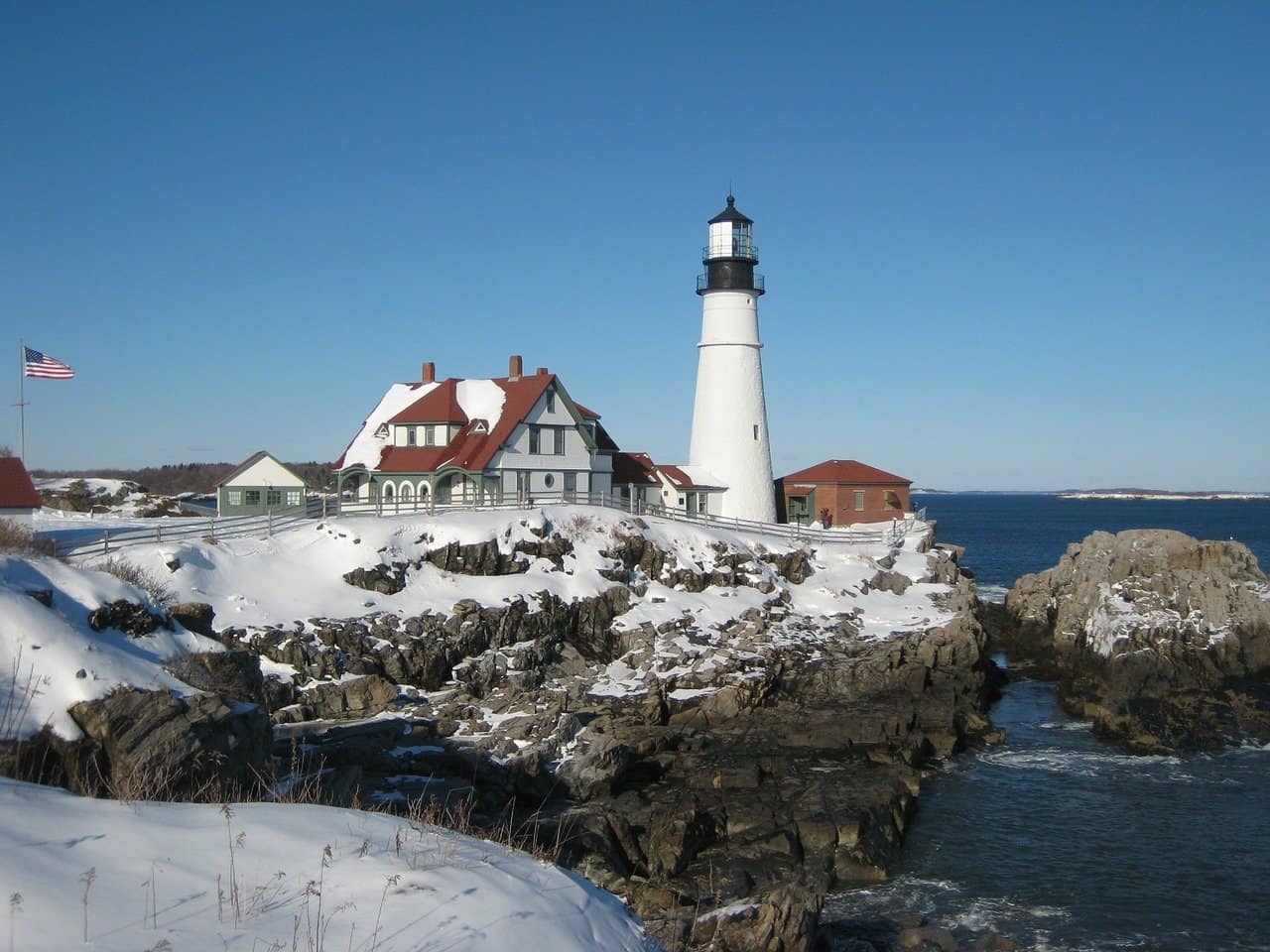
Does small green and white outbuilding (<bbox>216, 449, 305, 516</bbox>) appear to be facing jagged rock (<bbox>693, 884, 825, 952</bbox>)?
yes

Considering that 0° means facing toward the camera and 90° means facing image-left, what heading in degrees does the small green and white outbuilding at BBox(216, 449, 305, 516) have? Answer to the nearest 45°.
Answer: approximately 0°

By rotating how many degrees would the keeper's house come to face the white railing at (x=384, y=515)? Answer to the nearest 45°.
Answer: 0° — it already faces it

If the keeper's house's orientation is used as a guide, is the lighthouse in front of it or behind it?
behind

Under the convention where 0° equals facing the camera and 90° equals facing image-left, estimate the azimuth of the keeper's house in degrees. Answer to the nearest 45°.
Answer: approximately 45°

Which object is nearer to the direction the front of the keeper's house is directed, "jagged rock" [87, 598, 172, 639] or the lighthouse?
the jagged rock

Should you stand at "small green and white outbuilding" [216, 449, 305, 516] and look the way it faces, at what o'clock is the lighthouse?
The lighthouse is roughly at 9 o'clock from the small green and white outbuilding.

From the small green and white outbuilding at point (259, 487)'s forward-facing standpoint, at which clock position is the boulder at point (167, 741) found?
The boulder is roughly at 12 o'clock from the small green and white outbuilding.

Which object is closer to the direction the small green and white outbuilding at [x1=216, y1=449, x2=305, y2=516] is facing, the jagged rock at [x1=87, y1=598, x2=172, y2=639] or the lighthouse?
the jagged rock

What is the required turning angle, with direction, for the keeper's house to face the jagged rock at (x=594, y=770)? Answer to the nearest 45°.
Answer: approximately 45° to its left
